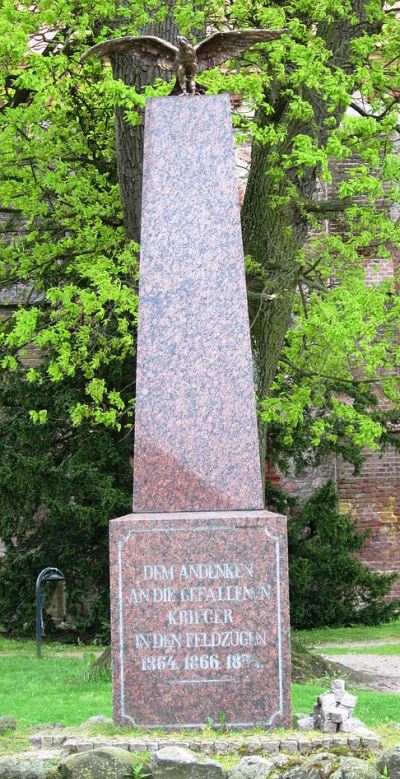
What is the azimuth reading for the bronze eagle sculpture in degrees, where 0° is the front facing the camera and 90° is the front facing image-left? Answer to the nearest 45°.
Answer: approximately 0°

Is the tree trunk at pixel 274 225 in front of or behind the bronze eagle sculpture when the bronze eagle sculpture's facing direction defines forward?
behind

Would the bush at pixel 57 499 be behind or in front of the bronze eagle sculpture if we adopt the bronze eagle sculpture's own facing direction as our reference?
behind

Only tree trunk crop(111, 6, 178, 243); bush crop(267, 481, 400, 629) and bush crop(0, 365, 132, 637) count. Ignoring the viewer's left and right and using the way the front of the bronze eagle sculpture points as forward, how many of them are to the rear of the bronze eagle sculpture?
3

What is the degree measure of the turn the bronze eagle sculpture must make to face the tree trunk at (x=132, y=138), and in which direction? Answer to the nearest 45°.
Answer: approximately 180°

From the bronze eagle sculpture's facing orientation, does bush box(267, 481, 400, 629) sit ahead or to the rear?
to the rear
